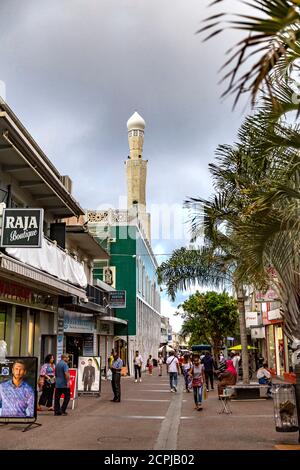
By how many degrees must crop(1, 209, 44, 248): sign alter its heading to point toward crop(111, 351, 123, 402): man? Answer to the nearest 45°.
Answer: approximately 135° to its left

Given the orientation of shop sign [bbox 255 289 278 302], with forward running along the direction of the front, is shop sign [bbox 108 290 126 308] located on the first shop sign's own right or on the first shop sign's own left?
on the first shop sign's own right

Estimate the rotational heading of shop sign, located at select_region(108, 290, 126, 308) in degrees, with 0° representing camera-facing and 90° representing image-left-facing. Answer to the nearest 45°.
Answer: approximately 0°

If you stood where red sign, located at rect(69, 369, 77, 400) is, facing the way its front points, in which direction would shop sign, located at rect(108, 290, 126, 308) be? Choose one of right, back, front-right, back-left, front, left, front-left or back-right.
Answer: back

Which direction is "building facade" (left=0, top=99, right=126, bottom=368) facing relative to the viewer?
to the viewer's right

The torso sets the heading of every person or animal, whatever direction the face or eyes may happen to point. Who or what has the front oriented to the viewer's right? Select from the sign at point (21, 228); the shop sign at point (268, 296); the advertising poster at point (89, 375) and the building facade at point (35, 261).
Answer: the building facade

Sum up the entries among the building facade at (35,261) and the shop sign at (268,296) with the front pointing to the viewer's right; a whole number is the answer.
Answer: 1

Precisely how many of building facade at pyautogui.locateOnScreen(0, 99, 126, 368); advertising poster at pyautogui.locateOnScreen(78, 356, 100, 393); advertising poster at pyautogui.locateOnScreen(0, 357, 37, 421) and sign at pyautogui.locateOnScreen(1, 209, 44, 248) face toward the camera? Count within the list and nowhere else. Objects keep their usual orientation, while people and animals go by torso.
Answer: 3

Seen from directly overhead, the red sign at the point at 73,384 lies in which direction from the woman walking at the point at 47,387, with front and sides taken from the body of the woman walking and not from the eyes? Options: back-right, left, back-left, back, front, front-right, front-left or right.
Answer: left
